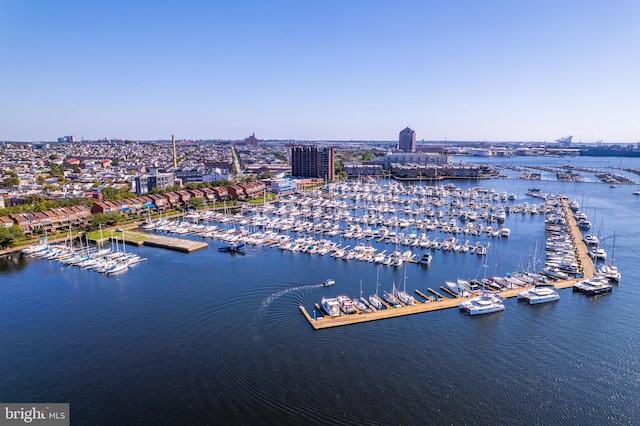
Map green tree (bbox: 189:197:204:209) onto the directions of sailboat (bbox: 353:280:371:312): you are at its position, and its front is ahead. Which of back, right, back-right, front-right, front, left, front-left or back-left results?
front

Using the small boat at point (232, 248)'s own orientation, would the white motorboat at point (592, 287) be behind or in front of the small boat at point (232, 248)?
behind

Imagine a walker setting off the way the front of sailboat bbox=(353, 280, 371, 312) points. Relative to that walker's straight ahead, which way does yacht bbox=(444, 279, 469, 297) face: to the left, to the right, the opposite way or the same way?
the same way

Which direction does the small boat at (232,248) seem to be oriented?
to the viewer's left

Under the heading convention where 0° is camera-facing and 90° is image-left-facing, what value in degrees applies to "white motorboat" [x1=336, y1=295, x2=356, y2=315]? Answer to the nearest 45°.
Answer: approximately 135°

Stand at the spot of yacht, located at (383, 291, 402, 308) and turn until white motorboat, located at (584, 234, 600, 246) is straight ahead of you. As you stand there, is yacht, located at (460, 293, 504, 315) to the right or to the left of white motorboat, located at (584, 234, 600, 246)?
right

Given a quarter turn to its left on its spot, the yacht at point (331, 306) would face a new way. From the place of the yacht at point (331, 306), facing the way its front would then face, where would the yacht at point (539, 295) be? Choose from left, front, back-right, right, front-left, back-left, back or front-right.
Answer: back-left

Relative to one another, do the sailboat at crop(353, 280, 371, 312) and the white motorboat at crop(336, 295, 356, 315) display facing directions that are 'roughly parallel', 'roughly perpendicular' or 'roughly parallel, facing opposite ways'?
roughly parallel

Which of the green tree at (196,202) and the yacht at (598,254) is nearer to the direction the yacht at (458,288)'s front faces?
the green tree

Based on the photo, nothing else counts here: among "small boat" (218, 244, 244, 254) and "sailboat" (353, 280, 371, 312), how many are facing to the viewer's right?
0
